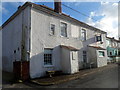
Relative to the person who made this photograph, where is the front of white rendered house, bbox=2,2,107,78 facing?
facing the viewer and to the right of the viewer
